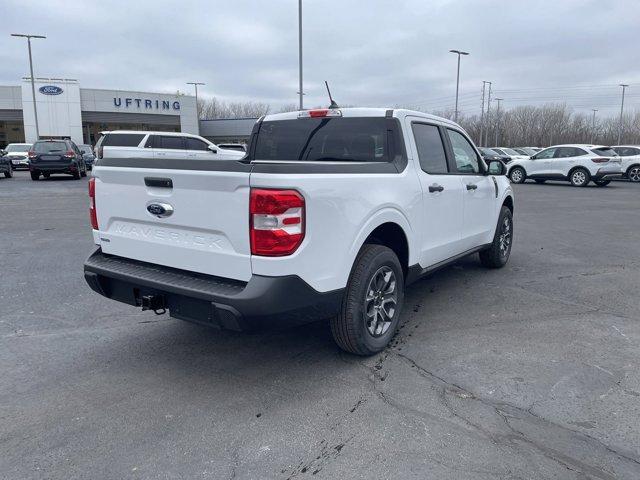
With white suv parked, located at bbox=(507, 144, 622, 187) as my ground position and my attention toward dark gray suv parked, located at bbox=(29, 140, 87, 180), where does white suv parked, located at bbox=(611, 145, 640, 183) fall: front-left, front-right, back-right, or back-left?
back-right

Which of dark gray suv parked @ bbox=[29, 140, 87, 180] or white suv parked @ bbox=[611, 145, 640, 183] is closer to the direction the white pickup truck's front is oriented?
the white suv parked

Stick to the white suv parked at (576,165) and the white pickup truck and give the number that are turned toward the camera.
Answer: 0

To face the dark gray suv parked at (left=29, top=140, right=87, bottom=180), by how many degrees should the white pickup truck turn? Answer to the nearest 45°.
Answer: approximately 90° to its left

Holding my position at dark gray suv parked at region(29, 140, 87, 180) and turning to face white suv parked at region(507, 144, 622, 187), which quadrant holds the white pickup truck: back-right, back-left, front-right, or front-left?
front-right

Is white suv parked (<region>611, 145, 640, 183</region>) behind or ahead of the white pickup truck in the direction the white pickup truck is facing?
ahead

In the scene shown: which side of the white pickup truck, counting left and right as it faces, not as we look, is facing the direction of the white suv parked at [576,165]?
front

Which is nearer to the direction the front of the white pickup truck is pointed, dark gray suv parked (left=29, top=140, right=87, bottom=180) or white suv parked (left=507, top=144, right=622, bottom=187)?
the white suv parked

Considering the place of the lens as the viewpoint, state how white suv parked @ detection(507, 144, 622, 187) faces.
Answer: facing away from the viewer and to the left of the viewer

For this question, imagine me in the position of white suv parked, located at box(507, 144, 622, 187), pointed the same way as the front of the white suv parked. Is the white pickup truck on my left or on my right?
on my left
